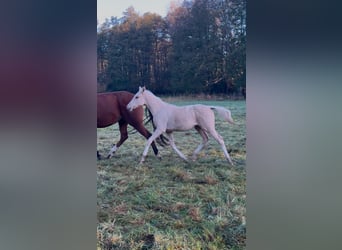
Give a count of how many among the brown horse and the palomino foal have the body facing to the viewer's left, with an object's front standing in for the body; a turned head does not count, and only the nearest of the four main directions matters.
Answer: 2

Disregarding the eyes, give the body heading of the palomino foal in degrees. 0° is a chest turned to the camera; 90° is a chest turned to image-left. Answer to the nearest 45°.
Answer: approximately 90°

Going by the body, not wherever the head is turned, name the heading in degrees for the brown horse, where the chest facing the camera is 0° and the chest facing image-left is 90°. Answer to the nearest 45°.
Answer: approximately 90°

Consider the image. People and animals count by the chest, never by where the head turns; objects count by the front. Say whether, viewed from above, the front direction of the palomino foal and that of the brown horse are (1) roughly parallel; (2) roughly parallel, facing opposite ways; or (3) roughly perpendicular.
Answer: roughly parallel
